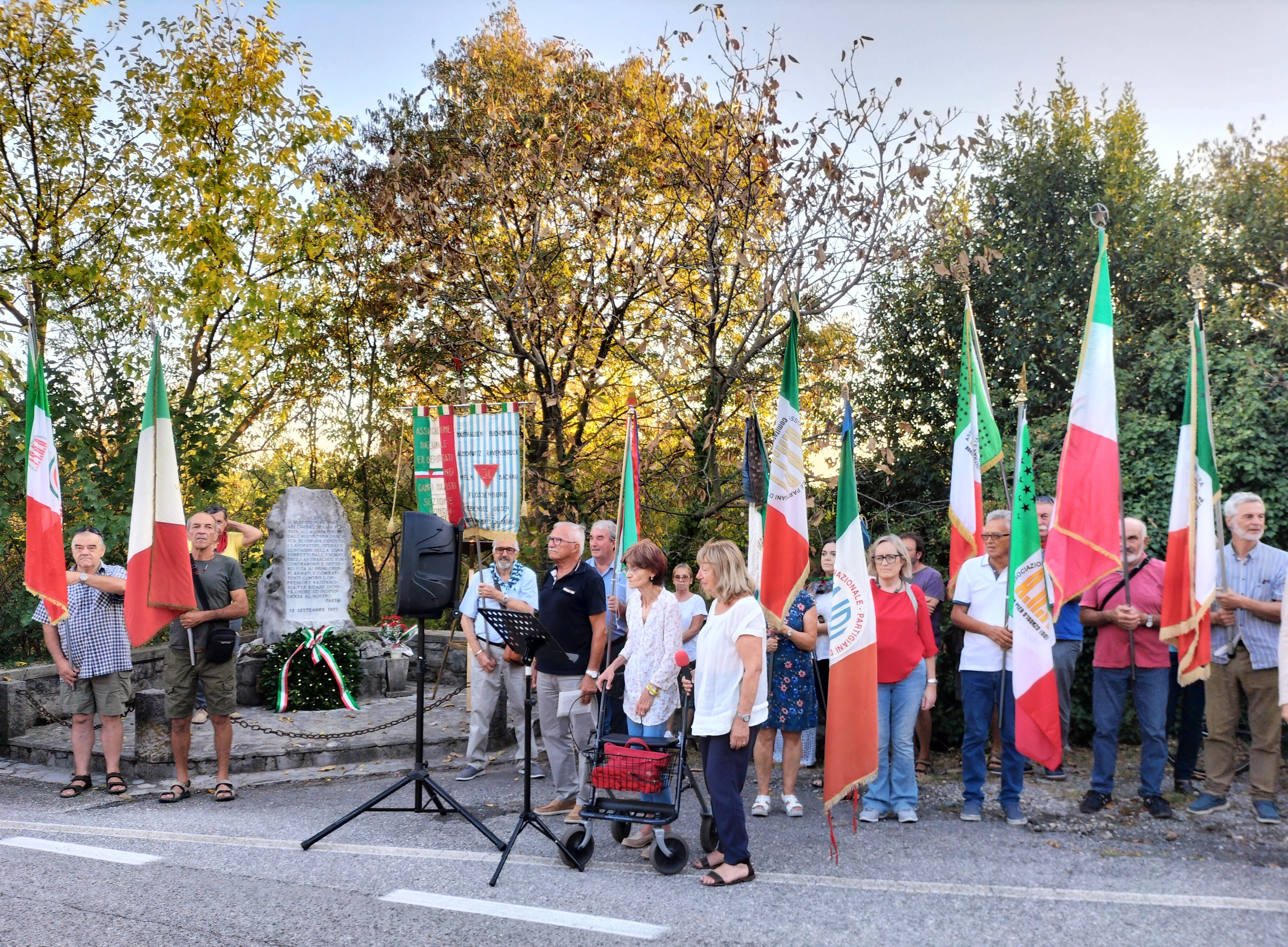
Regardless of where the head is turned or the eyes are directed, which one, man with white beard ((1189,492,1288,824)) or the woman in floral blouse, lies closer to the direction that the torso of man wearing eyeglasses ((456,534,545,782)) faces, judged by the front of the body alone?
the woman in floral blouse

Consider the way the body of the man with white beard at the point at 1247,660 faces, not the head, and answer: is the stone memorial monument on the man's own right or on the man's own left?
on the man's own right

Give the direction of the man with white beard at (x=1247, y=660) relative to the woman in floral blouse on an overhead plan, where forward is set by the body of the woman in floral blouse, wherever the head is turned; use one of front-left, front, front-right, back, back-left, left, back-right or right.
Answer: back-left

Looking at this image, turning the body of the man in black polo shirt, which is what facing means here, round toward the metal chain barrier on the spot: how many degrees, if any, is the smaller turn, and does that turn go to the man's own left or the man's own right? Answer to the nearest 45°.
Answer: approximately 90° to the man's own right

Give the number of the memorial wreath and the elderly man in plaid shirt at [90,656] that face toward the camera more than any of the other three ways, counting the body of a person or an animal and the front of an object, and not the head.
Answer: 2

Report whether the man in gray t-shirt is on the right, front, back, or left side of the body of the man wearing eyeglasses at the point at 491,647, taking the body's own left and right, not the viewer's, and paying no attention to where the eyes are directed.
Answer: right
